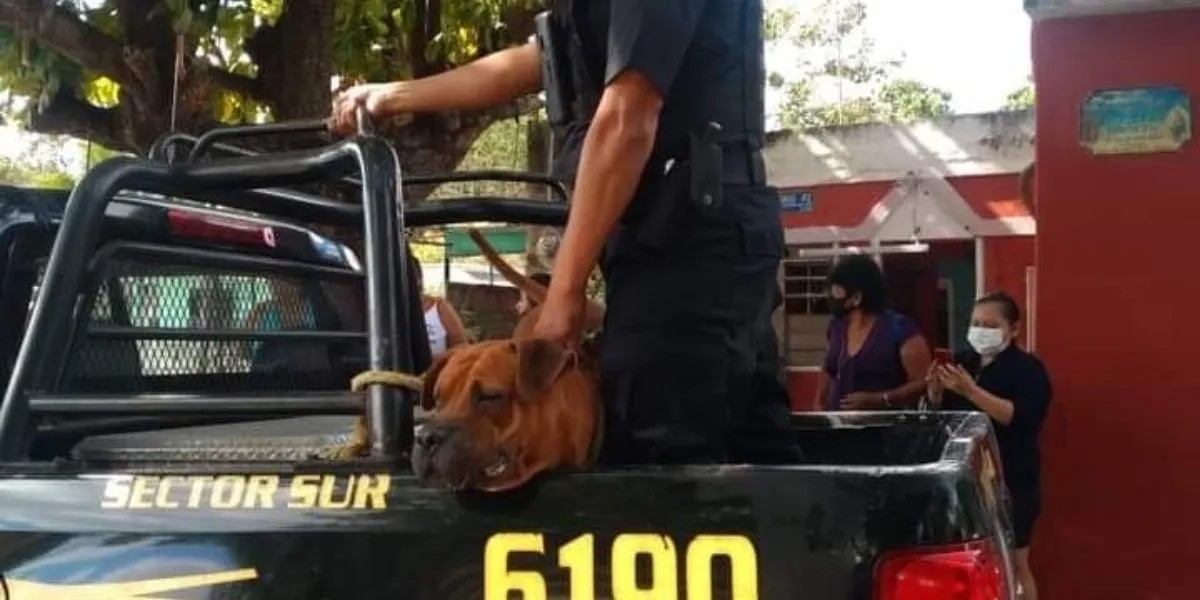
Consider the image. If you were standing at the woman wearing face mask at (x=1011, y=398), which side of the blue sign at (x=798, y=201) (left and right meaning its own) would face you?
front

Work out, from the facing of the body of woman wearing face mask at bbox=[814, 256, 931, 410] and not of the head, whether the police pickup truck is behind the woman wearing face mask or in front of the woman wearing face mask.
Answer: in front

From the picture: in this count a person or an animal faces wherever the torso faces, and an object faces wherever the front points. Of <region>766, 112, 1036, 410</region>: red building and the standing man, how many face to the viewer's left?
1

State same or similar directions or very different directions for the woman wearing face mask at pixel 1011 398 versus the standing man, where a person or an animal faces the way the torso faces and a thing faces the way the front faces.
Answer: same or similar directions

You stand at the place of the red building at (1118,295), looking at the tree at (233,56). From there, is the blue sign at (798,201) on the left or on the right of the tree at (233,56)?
right

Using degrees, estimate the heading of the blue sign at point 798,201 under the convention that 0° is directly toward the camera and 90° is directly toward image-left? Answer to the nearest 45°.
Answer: approximately 0°

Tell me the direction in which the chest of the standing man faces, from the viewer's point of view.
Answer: to the viewer's left

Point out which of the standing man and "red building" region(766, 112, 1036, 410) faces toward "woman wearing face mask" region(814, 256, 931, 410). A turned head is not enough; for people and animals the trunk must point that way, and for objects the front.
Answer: the red building

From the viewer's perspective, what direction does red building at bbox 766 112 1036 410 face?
toward the camera

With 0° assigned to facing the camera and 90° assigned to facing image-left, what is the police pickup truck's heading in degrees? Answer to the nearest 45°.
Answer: approximately 135°

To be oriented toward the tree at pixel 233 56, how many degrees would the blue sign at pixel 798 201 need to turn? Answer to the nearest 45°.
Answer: approximately 45° to its right

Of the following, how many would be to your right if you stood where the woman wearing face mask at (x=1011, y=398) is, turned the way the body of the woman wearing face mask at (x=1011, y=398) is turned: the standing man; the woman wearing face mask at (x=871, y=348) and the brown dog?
1

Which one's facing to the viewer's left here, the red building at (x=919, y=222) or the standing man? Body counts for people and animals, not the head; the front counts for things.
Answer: the standing man

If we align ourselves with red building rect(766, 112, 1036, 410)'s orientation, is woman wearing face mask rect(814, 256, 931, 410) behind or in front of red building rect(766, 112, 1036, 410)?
in front

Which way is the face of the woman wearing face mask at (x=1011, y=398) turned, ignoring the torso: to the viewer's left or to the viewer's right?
to the viewer's left

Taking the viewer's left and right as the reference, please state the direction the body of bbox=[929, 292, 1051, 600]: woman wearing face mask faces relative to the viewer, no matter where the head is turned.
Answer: facing the viewer and to the left of the viewer
